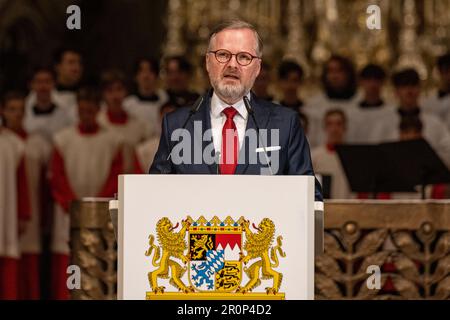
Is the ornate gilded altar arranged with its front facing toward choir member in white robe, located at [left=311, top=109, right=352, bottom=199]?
yes

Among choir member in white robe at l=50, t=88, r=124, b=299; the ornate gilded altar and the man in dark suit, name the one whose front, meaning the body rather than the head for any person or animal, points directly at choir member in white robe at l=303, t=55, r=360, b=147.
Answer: the ornate gilded altar

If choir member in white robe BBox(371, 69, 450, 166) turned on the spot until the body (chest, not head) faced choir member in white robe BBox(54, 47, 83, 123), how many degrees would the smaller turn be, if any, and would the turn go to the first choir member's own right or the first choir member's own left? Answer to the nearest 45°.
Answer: approximately 90° to the first choir member's own right

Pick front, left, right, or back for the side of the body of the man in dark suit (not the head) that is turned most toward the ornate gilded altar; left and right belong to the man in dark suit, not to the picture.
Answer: back

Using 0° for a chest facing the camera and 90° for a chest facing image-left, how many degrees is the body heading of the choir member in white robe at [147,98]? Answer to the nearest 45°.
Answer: approximately 0°

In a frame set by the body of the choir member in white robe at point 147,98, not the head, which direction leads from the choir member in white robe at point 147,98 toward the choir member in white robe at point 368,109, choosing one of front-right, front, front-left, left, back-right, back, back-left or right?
left

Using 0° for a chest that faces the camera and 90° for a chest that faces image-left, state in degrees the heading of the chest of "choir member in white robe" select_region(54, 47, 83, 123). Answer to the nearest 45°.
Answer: approximately 315°

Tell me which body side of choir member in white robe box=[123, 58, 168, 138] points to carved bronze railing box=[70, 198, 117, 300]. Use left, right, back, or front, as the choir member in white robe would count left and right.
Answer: front

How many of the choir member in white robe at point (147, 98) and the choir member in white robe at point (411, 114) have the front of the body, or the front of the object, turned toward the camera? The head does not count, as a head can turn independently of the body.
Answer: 2

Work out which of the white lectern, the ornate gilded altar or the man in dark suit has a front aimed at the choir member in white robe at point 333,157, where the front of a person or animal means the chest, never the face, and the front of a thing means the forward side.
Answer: the ornate gilded altar
